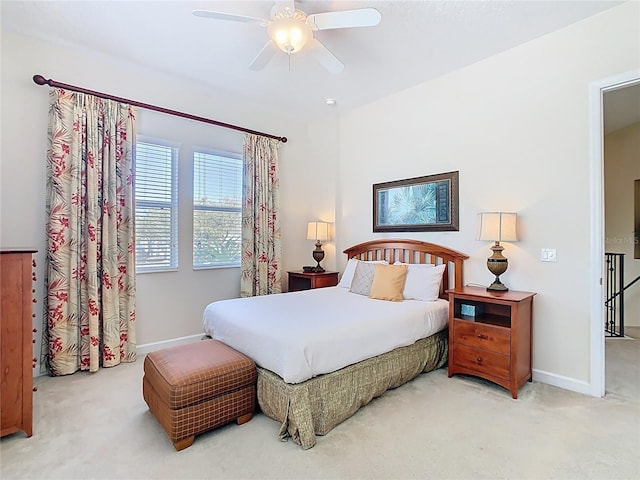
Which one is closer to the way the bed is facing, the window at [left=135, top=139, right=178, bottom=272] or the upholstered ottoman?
the upholstered ottoman

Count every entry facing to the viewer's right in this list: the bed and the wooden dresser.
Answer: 1

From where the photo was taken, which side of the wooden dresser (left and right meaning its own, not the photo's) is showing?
right

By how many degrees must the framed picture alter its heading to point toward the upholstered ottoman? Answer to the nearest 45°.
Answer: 0° — it already faces it

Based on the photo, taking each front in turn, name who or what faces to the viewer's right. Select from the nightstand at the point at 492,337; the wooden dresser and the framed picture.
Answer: the wooden dresser

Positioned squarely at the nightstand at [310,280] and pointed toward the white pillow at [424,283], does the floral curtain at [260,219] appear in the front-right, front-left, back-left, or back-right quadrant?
back-right

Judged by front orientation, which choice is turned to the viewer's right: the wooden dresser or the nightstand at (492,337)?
the wooden dresser

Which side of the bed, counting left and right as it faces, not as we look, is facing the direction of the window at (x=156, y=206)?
right

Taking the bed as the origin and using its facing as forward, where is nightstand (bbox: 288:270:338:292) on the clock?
The nightstand is roughly at 4 o'clock from the bed.
